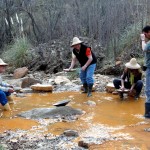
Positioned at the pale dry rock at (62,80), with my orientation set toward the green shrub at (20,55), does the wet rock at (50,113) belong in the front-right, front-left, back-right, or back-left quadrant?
back-left

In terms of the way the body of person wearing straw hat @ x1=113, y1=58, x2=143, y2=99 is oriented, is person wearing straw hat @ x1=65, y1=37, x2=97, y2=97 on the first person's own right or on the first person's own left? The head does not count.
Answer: on the first person's own right

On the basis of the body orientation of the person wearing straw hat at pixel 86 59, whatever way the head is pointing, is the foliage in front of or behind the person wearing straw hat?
behind
